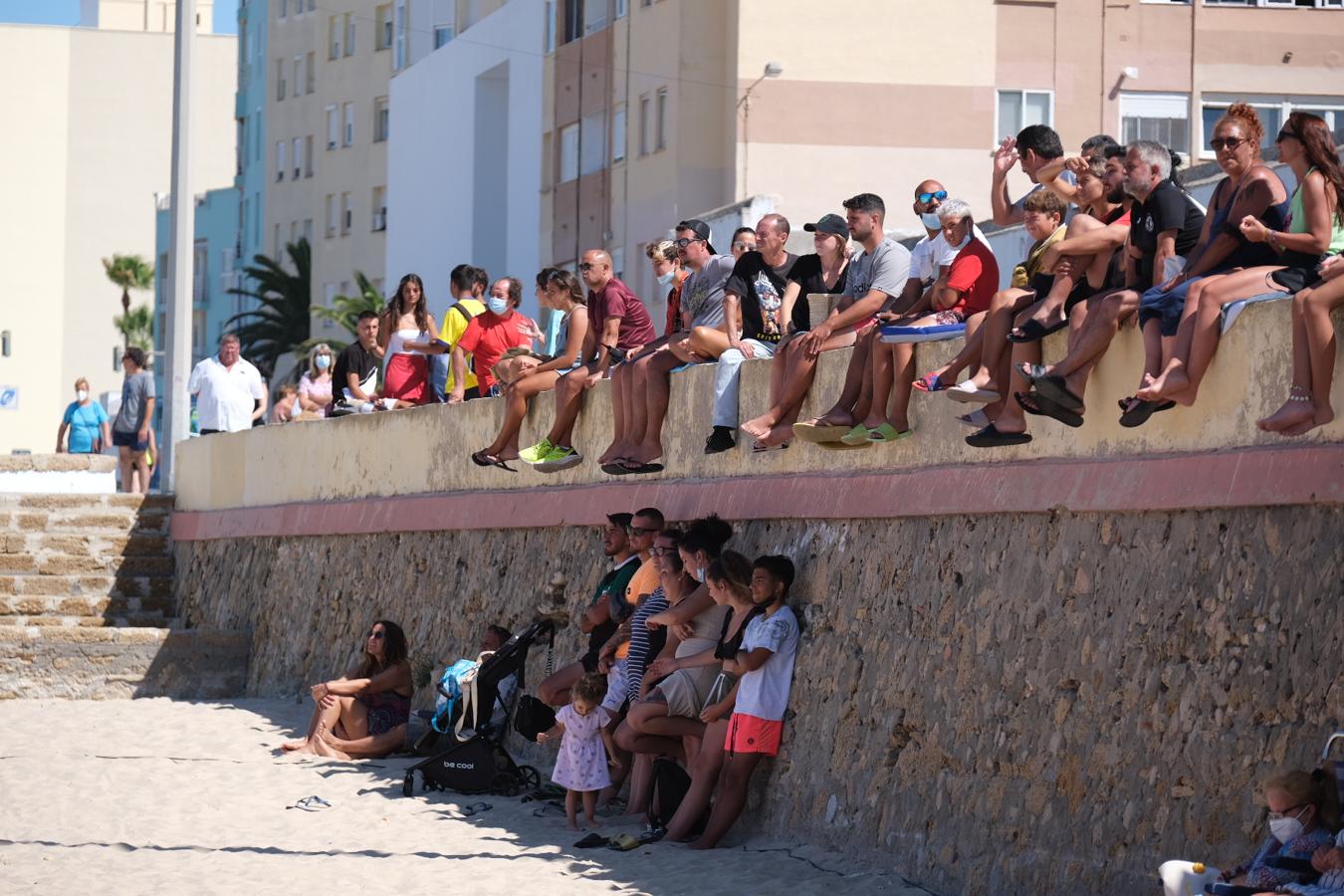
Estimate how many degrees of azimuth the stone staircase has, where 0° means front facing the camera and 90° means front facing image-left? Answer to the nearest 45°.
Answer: approximately 0°

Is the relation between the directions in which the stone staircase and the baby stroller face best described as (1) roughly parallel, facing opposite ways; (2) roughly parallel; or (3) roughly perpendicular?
roughly perpendicular

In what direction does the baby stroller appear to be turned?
to the viewer's left
